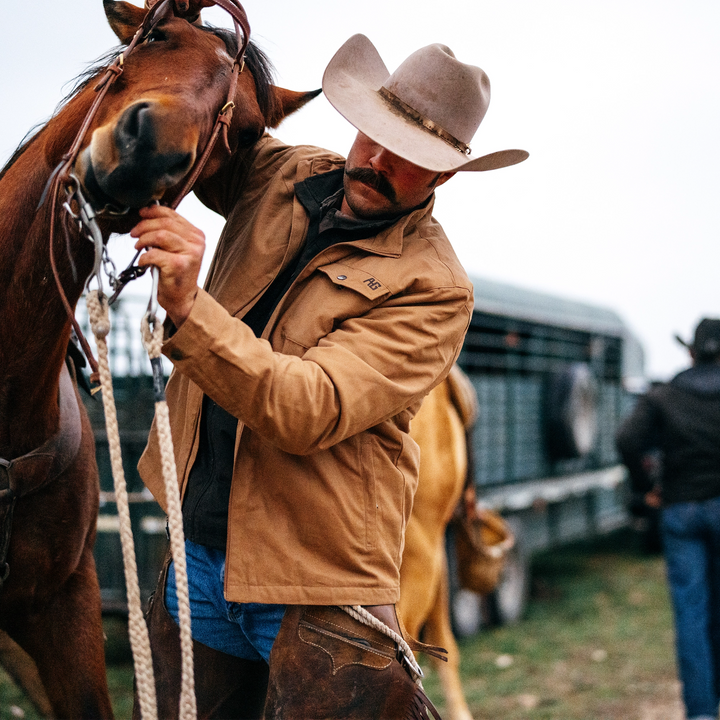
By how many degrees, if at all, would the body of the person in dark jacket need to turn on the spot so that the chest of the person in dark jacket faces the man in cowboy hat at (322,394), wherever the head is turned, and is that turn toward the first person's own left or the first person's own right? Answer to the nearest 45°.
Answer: approximately 180°

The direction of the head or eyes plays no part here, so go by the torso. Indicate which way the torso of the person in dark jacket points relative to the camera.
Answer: away from the camera

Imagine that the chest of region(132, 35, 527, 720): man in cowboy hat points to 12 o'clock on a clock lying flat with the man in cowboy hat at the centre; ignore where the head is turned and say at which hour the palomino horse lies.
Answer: The palomino horse is roughly at 5 o'clock from the man in cowboy hat.

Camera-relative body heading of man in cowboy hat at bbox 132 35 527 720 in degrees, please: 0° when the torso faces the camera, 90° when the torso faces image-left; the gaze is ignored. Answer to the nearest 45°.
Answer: approximately 45°

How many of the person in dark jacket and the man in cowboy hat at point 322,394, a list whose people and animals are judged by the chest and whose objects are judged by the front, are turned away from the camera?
1

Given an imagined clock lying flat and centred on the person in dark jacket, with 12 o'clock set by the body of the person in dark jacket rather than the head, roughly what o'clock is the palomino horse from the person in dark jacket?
The palomino horse is roughly at 8 o'clock from the person in dark jacket.

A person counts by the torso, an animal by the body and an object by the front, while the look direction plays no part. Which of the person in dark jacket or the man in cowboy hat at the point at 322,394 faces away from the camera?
the person in dark jacket

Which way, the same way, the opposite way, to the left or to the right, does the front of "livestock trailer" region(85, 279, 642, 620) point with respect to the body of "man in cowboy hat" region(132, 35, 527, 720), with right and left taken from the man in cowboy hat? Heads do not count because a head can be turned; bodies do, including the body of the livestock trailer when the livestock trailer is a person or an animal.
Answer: the opposite way

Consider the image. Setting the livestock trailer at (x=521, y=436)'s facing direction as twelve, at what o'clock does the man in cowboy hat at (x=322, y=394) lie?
The man in cowboy hat is roughly at 5 o'clock from the livestock trailer.

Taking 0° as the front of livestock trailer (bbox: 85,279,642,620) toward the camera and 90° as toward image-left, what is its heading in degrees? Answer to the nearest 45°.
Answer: approximately 225°
